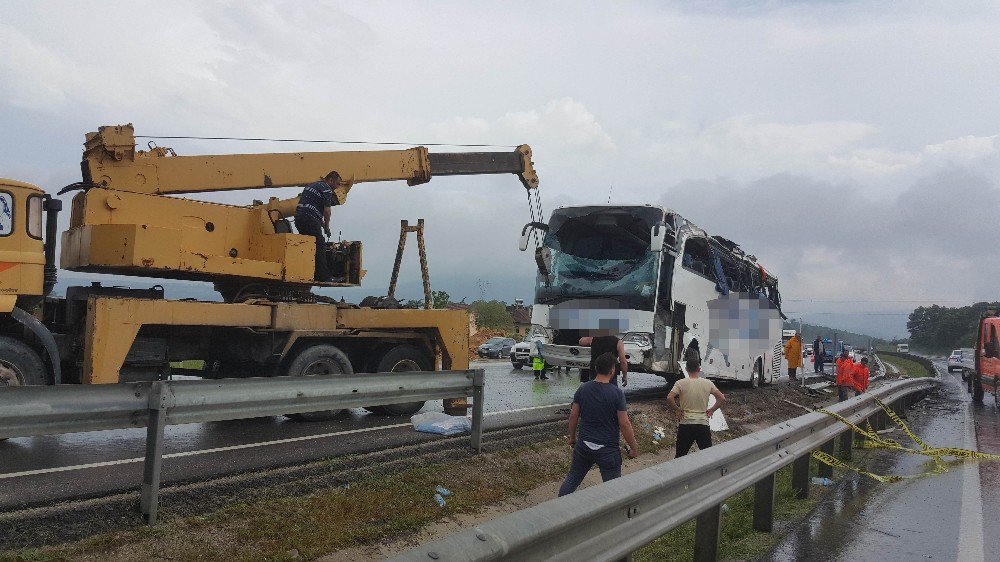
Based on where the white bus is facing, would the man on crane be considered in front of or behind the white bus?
in front

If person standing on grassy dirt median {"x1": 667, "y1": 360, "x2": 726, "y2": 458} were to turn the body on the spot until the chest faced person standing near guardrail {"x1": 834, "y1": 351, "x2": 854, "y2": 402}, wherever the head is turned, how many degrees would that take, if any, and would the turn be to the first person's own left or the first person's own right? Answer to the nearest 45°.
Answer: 0° — they already face them

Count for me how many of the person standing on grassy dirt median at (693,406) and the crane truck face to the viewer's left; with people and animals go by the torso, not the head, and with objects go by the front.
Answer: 1

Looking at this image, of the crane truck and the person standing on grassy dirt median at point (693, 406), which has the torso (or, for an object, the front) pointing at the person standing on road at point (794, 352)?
the person standing on grassy dirt median at point (693, 406)

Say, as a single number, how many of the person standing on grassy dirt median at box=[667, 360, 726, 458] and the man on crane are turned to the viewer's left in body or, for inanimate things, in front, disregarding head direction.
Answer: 0

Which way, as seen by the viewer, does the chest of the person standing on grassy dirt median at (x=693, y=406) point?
away from the camera

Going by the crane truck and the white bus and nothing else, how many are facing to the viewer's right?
0

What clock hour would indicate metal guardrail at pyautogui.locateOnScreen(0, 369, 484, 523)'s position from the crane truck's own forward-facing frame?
The metal guardrail is roughly at 9 o'clock from the crane truck.

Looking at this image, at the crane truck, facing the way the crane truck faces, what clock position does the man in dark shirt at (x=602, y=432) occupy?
The man in dark shirt is roughly at 8 o'clock from the crane truck.

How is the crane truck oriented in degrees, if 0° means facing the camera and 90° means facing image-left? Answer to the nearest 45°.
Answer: approximately 90°

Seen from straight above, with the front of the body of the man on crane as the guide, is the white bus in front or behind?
in front

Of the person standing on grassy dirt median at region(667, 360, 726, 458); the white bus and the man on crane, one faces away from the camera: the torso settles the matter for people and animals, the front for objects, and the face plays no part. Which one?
the person standing on grassy dirt median

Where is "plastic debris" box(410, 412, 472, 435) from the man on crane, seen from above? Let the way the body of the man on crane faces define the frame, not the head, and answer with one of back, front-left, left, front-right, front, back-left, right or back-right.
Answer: front-right

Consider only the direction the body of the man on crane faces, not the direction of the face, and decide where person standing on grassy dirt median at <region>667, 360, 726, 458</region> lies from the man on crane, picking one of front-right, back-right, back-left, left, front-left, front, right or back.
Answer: front-right
